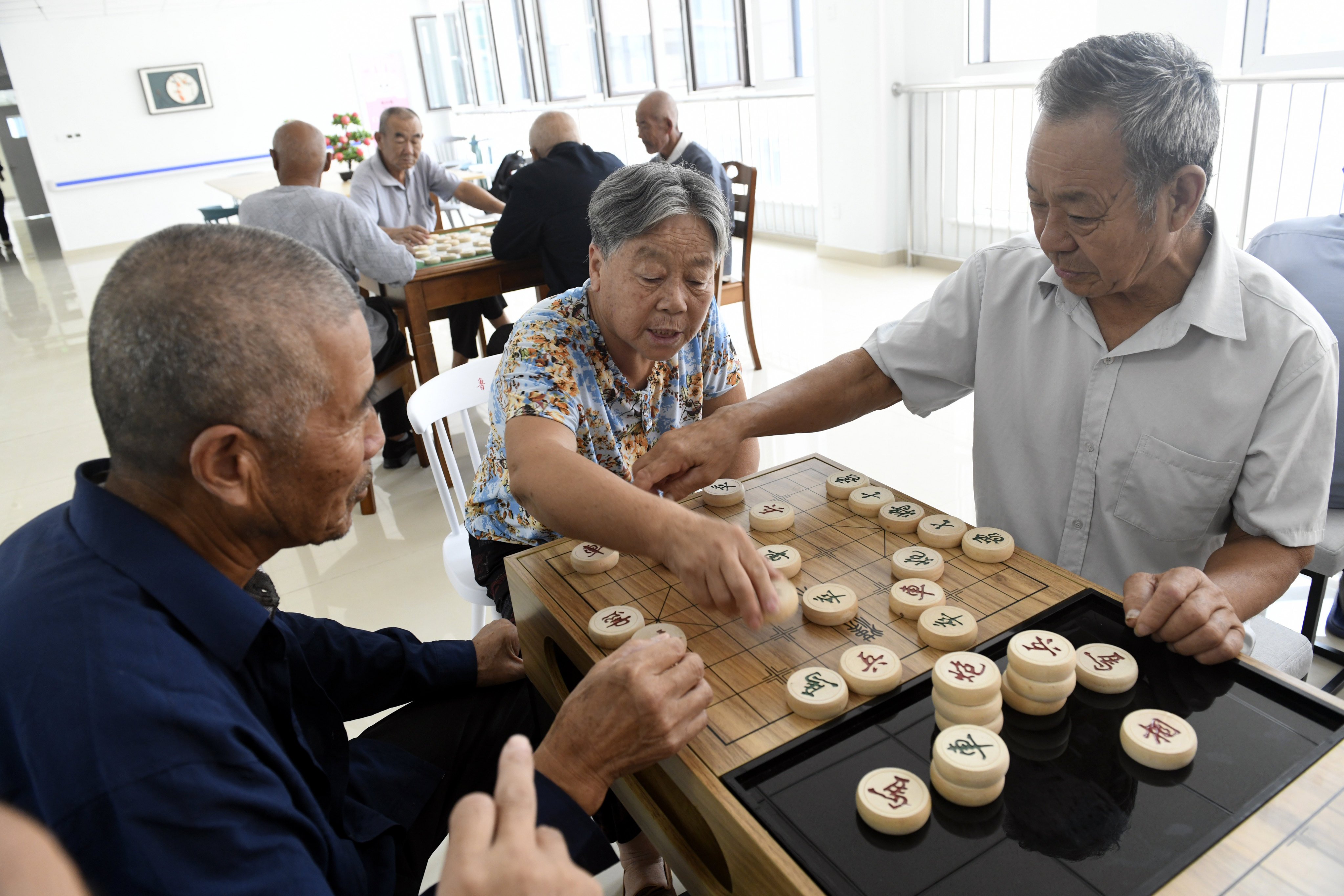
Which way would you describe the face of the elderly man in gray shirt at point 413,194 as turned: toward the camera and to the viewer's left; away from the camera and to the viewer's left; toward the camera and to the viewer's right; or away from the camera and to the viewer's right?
toward the camera and to the viewer's right

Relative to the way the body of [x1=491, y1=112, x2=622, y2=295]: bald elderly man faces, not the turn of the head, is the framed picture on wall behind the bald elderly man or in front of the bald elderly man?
in front

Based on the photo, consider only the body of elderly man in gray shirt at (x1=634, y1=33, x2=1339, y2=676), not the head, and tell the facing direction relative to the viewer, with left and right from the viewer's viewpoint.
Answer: facing the viewer and to the left of the viewer

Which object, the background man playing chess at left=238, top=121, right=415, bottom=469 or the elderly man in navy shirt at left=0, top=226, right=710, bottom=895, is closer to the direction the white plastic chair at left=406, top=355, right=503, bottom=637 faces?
the elderly man in navy shirt

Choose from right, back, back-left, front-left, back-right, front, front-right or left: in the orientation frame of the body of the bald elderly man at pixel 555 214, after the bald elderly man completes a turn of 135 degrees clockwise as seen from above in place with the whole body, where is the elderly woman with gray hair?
right

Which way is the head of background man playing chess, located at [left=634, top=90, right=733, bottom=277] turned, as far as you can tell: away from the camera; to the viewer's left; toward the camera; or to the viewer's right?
to the viewer's left

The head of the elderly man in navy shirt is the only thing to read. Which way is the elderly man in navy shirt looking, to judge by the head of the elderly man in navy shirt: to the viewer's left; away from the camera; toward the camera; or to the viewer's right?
to the viewer's right

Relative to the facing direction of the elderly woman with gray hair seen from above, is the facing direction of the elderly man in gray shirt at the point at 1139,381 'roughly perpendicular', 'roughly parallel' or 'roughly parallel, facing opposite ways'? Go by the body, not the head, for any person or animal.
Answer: roughly perpendicular

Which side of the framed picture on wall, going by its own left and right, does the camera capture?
front

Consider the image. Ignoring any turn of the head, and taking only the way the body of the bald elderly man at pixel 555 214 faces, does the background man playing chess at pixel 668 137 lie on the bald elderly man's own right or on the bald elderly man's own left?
on the bald elderly man's own right

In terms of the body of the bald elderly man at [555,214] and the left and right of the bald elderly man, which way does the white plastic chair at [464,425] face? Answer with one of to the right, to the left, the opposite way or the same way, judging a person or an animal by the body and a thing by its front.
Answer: the opposite way

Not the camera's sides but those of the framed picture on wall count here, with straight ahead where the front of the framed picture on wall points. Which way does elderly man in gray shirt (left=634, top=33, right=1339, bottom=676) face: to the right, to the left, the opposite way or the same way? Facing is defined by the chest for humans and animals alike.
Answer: to the right

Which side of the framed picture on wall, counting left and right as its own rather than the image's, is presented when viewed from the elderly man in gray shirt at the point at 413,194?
front

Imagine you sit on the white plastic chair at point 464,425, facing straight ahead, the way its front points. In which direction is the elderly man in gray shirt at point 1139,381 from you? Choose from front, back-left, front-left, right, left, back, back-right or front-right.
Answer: front

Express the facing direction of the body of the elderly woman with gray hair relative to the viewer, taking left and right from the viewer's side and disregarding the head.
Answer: facing the viewer and to the right of the viewer

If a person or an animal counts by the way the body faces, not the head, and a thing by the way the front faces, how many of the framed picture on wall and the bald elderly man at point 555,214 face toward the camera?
1

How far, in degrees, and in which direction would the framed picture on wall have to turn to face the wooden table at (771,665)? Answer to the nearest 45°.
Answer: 0° — it already faces it
